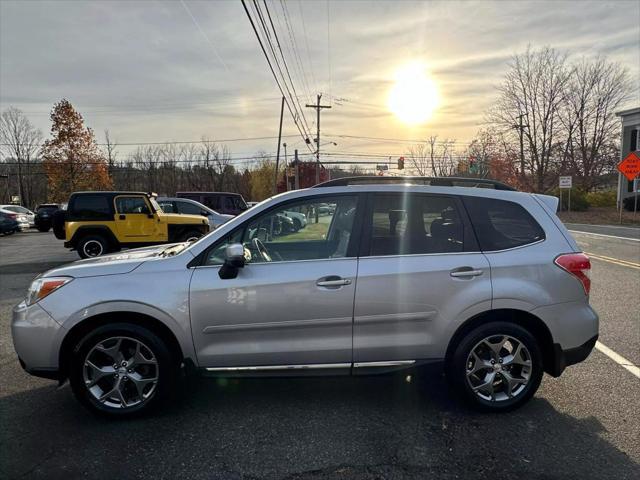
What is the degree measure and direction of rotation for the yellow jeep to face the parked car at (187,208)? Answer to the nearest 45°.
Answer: approximately 45° to its left

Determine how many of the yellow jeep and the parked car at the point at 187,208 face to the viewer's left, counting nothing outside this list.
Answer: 0

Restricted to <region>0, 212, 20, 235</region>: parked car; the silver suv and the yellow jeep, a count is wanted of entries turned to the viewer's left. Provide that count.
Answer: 1

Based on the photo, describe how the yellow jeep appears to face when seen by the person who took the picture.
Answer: facing to the right of the viewer

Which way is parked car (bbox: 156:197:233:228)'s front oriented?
to the viewer's right

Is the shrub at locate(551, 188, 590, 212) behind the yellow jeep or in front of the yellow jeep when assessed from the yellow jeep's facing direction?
in front

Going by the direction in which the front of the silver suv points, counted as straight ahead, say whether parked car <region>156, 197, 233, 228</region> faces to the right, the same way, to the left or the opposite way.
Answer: the opposite way

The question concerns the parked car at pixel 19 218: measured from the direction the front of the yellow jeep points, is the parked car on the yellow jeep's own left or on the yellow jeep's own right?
on the yellow jeep's own left

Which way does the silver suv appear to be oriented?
to the viewer's left

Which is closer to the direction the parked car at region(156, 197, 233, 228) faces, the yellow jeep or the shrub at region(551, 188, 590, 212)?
the shrub
